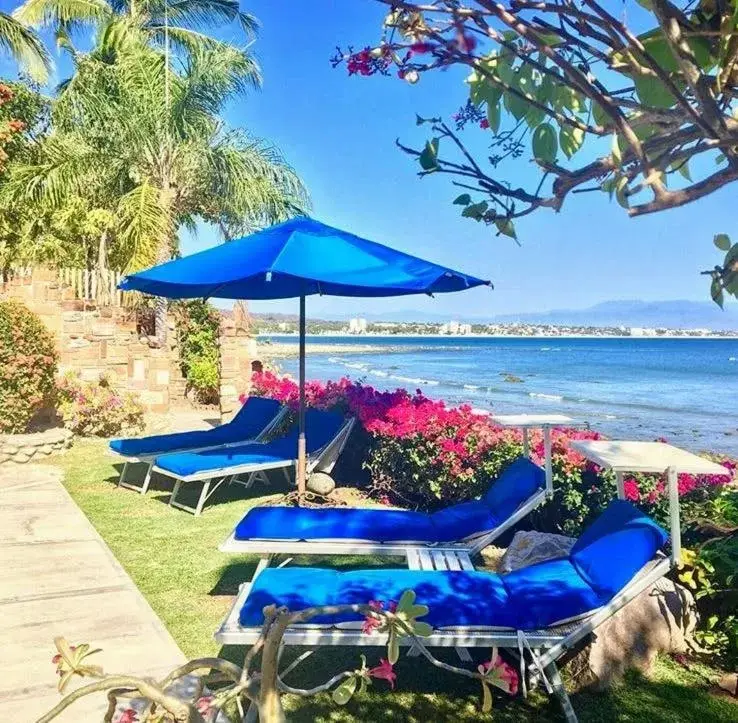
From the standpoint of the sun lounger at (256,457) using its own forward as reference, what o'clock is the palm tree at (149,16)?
The palm tree is roughly at 4 o'clock from the sun lounger.

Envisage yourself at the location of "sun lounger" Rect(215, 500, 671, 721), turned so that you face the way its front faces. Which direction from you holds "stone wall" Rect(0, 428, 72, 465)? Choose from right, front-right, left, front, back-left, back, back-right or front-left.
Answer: front-right

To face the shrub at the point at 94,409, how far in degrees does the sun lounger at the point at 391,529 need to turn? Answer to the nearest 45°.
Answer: approximately 45° to its right

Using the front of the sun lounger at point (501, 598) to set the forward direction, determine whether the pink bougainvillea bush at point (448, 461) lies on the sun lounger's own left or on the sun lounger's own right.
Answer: on the sun lounger's own right

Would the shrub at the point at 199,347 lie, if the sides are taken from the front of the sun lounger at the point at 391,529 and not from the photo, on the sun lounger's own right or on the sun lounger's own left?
on the sun lounger's own right

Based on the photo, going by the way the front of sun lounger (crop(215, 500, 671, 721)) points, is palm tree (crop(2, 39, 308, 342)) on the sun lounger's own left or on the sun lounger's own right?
on the sun lounger's own right

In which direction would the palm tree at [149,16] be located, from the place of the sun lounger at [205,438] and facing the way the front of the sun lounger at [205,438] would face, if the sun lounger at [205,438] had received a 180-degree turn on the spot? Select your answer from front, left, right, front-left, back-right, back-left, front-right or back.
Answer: front-left

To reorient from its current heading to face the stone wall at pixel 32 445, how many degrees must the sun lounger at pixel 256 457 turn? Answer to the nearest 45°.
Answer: approximately 90° to its right

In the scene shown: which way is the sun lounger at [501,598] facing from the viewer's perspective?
to the viewer's left

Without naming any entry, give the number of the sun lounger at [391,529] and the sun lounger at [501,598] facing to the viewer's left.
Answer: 2

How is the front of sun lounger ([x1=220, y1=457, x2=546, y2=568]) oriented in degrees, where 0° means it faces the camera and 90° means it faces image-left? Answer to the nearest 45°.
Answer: approximately 90°

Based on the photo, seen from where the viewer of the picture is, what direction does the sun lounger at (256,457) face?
facing the viewer and to the left of the viewer

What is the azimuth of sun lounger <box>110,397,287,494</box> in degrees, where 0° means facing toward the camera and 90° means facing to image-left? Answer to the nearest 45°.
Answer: approximately 45°
